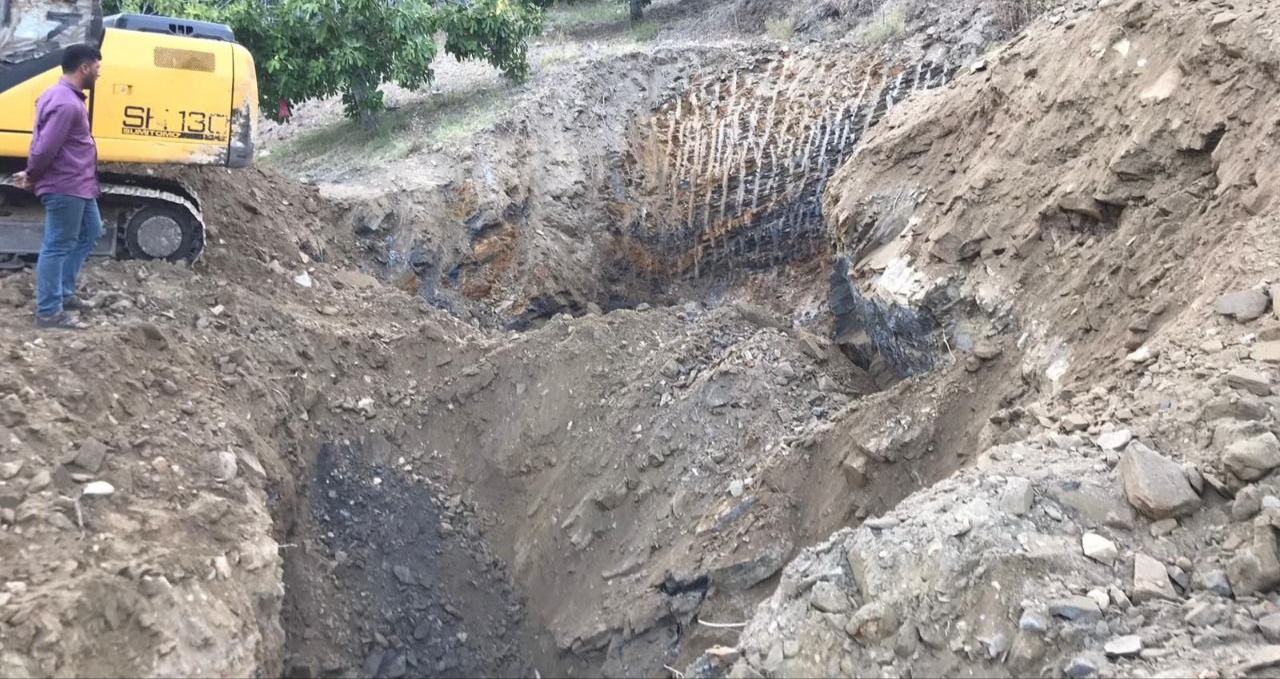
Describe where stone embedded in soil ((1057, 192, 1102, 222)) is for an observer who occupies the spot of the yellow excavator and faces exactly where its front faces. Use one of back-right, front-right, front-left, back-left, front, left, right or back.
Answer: back-left

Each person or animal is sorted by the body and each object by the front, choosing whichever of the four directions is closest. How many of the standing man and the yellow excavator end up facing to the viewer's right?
1

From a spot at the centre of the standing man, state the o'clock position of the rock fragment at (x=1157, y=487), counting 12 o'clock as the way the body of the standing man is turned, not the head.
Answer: The rock fragment is roughly at 2 o'clock from the standing man.

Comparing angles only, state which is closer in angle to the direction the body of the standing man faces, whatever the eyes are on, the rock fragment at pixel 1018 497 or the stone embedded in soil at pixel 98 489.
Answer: the rock fragment

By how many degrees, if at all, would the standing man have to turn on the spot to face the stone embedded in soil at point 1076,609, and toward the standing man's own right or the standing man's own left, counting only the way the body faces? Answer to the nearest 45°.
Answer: approximately 45° to the standing man's own right

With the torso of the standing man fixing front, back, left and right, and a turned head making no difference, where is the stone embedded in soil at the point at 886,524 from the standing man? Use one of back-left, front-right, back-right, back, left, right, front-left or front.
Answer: front-right

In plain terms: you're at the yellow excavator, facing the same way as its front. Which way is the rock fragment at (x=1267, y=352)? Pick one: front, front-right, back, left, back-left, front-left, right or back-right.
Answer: back-left

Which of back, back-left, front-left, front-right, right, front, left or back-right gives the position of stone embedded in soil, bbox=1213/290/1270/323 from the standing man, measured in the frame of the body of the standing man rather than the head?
front-right

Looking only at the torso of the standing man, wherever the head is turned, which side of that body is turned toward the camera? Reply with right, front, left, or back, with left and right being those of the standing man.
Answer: right

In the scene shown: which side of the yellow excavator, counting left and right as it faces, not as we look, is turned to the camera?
left

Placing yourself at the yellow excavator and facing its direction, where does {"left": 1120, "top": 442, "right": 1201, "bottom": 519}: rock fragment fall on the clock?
The rock fragment is roughly at 8 o'clock from the yellow excavator.

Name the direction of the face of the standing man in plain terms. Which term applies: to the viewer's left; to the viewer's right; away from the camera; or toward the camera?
to the viewer's right

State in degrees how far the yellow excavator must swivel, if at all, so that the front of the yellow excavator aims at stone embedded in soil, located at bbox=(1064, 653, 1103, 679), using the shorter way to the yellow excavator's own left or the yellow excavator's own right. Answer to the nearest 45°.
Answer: approximately 90° to the yellow excavator's own left

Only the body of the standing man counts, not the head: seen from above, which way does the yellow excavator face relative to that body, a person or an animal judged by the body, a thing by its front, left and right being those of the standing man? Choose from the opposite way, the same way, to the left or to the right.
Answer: the opposite way
